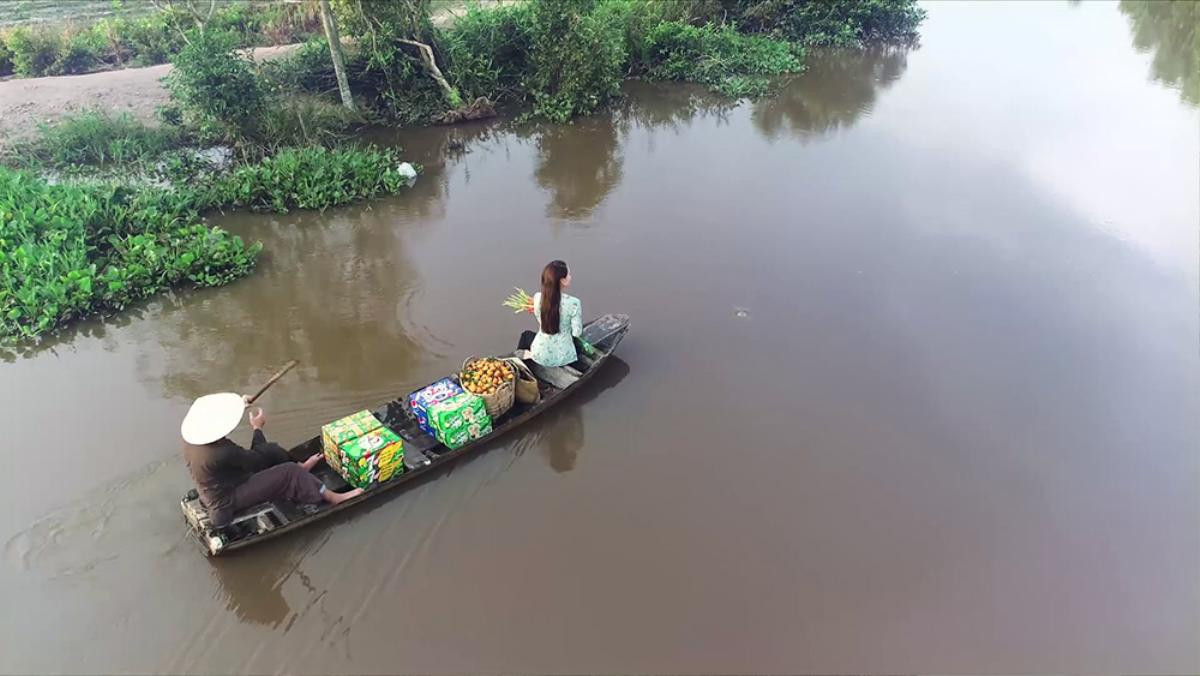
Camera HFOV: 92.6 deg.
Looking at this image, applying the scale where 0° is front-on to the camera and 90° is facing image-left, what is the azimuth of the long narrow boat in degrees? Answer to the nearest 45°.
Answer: approximately 225°

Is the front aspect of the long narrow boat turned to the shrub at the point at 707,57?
yes

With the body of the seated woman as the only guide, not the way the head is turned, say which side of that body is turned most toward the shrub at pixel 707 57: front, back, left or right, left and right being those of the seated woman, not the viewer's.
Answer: front

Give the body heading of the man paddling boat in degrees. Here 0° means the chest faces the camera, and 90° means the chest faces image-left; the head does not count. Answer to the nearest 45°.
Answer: approximately 225°

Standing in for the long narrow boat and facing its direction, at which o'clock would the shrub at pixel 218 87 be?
The shrub is roughly at 10 o'clock from the long narrow boat.

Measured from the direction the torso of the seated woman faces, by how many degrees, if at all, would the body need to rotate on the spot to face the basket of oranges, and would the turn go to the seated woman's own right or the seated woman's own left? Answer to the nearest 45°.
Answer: approximately 135° to the seated woman's own left

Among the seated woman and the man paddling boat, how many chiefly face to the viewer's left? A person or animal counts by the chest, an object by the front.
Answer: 0

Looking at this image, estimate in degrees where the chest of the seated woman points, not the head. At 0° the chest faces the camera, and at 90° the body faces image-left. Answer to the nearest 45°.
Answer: approximately 180°

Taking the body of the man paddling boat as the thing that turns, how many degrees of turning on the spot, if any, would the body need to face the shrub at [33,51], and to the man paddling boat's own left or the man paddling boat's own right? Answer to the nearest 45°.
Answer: approximately 45° to the man paddling boat's own left

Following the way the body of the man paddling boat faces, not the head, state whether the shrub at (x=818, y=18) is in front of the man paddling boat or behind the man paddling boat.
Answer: in front

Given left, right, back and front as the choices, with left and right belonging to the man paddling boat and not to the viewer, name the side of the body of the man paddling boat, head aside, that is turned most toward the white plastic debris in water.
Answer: front
